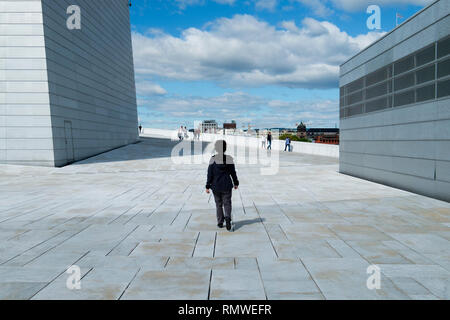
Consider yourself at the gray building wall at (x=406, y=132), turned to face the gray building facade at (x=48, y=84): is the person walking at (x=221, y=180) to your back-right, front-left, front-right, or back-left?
front-left

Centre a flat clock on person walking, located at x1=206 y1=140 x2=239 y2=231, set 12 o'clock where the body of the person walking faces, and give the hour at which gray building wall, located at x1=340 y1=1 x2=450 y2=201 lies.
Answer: The gray building wall is roughly at 2 o'clock from the person walking.

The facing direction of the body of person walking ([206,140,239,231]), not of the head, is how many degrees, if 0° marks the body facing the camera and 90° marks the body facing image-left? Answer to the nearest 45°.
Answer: approximately 180°

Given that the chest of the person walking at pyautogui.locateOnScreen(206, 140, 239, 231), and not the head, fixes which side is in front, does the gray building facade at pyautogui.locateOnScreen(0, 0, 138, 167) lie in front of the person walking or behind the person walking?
in front
